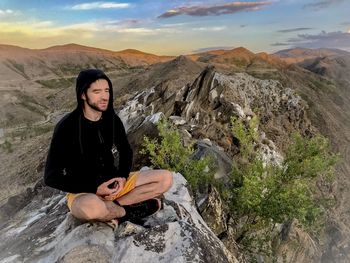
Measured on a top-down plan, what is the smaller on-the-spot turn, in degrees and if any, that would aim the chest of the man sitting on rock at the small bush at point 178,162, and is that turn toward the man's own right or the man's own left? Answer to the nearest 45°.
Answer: approximately 90° to the man's own left

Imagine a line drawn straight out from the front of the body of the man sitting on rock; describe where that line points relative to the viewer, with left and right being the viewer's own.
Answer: facing the viewer and to the right of the viewer

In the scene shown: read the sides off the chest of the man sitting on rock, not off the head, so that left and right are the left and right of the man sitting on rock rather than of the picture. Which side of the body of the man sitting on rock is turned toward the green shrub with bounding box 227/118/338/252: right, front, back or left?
left
